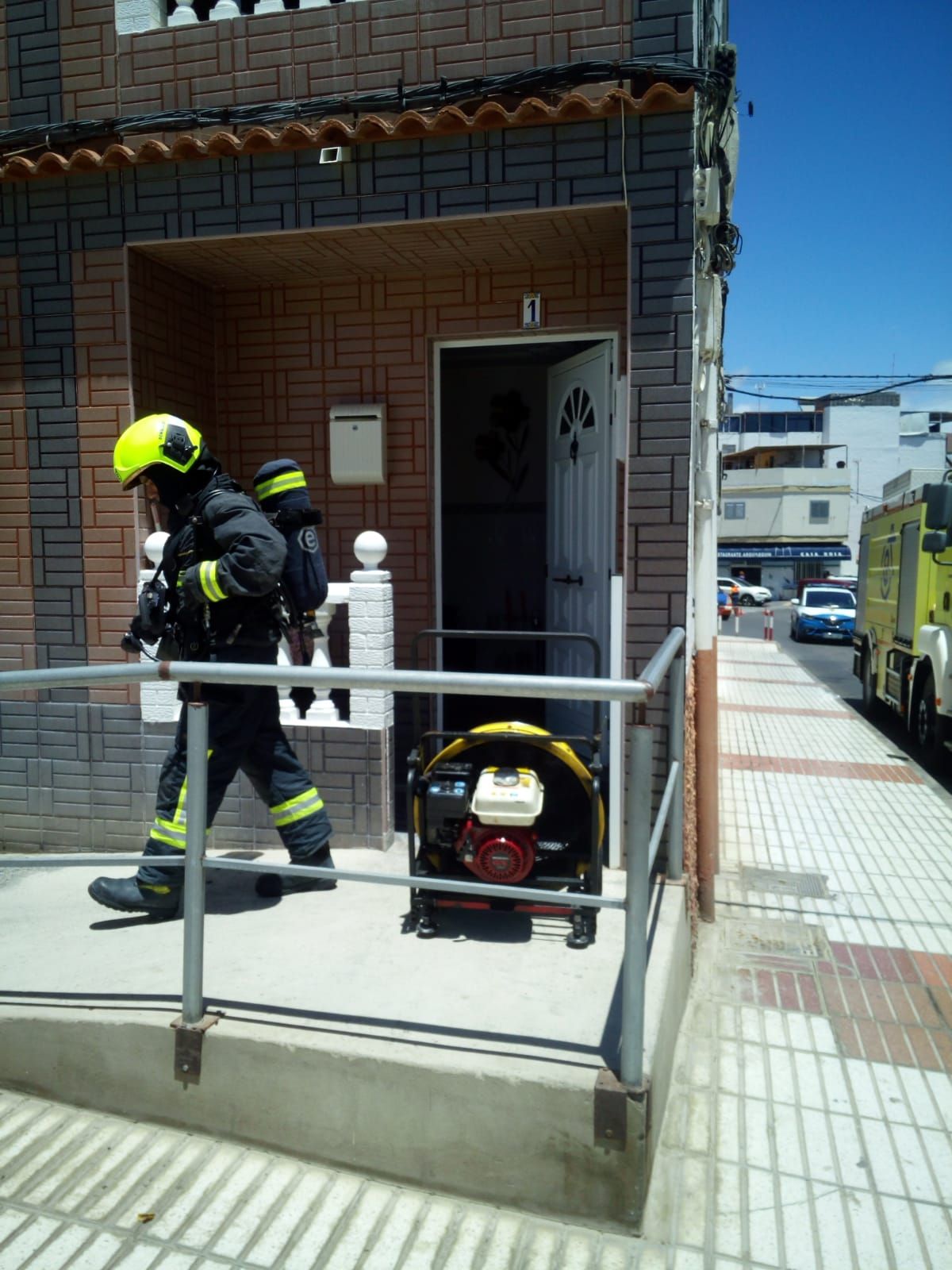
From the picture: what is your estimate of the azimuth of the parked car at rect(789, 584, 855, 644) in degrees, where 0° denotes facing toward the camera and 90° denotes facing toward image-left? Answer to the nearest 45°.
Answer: approximately 0°

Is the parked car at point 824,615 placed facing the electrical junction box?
yes

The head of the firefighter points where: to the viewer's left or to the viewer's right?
to the viewer's left

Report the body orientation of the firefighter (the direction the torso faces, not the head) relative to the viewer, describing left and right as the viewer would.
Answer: facing to the left of the viewer

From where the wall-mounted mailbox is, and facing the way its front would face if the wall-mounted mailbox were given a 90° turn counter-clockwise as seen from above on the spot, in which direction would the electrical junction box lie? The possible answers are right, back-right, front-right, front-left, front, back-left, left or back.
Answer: front-right

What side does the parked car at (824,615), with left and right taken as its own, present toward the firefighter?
front

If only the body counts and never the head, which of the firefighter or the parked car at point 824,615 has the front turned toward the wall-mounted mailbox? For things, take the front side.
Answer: the parked car

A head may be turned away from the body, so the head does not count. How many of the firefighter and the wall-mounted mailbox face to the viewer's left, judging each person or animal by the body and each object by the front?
1

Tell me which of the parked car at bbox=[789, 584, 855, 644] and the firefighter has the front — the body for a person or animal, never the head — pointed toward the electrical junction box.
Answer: the parked car

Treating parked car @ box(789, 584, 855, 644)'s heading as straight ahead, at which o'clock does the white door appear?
The white door is roughly at 12 o'clock from the parked car.

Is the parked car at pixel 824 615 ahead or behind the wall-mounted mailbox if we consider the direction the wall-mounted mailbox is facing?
behind

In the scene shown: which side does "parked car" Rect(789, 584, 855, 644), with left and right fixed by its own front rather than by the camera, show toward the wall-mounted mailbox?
front

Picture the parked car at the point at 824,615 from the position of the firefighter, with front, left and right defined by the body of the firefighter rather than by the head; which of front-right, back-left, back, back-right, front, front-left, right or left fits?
back-right

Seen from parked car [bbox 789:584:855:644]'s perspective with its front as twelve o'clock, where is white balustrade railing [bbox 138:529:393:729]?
The white balustrade railing is roughly at 12 o'clock from the parked car.
